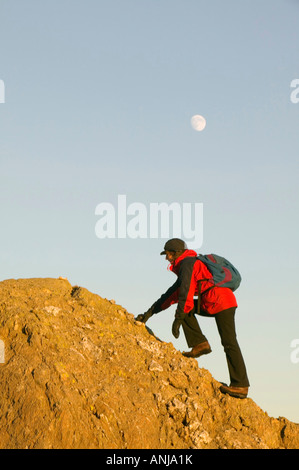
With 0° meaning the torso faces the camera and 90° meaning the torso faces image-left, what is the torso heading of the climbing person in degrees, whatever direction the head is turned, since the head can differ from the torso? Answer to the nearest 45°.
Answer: approximately 90°

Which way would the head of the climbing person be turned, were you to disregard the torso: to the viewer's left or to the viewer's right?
to the viewer's left
